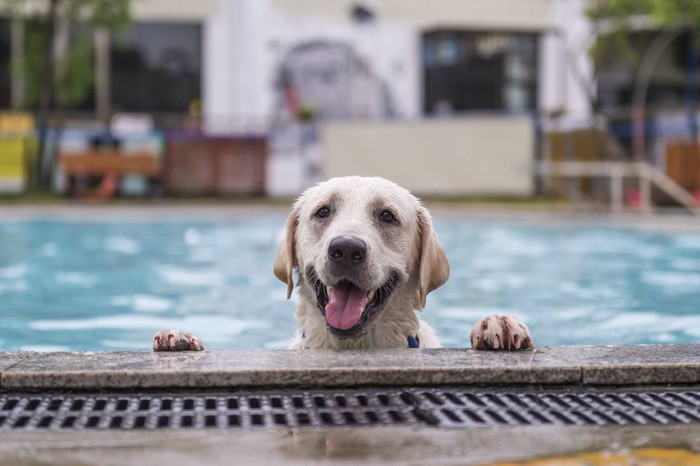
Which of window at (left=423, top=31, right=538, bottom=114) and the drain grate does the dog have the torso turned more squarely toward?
the drain grate

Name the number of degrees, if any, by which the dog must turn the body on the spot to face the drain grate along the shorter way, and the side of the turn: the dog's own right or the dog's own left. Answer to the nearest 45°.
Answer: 0° — it already faces it

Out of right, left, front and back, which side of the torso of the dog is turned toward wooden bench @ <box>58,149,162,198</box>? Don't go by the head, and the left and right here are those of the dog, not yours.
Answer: back

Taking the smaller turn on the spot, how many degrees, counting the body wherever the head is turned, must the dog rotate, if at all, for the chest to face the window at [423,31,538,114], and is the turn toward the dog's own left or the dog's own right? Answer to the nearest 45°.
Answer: approximately 180°

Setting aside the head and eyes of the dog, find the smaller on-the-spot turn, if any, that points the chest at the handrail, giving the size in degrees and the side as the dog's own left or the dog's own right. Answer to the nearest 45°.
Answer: approximately 180°

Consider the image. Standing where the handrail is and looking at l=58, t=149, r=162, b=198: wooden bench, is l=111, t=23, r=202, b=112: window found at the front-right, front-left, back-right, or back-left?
front-right

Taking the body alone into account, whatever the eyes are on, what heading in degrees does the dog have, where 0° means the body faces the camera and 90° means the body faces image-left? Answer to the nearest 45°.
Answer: approximately 0°

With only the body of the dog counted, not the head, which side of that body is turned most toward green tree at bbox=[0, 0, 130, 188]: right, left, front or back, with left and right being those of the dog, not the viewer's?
back

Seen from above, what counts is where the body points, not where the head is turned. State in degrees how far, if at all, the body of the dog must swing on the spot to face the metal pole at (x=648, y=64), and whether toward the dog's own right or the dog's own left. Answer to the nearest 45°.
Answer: approximately 180°

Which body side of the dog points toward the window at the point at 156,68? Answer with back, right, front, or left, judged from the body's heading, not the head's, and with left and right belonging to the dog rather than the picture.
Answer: back
